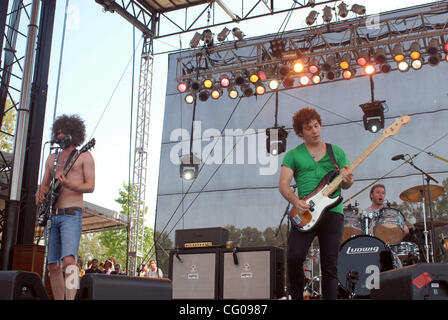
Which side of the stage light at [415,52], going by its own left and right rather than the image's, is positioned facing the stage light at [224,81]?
right

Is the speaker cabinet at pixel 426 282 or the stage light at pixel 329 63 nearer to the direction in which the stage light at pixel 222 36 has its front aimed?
the speaker cabinet

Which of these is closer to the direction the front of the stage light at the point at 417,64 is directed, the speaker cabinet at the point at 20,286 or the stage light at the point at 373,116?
the speaker cabinet

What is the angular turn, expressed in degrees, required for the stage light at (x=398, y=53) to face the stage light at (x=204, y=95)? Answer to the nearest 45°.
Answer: approximately 90° to its right

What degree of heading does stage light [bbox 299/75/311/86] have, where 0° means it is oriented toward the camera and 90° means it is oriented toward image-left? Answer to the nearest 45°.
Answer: approximately 0°

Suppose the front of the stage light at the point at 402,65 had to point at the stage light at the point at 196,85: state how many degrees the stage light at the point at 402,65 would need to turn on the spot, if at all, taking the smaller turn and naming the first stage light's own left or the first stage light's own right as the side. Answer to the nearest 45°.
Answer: approximately 90° to the first stage light's own right
